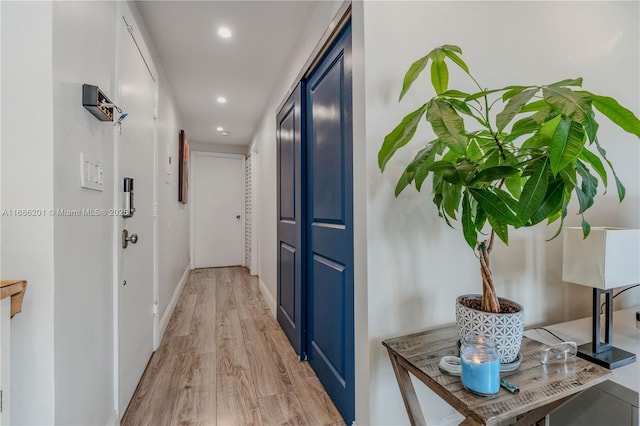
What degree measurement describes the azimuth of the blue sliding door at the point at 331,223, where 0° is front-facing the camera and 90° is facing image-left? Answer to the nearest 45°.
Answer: approximately 90°

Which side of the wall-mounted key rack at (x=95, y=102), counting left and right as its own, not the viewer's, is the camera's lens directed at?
right

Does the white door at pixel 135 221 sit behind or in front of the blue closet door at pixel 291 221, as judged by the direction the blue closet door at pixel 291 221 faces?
in front

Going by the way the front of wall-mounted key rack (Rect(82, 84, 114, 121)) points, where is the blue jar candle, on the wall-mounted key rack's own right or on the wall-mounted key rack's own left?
on the wall-mounted key rack's own right

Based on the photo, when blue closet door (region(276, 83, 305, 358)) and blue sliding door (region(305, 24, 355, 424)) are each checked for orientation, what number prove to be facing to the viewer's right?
0

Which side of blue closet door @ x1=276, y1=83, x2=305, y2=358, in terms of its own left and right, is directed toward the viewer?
left

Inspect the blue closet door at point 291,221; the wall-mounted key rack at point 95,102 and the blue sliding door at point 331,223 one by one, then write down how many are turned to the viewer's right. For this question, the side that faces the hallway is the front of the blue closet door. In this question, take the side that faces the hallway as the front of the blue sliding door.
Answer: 1

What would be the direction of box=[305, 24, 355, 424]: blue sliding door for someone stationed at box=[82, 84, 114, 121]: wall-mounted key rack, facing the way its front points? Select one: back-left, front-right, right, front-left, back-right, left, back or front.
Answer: front

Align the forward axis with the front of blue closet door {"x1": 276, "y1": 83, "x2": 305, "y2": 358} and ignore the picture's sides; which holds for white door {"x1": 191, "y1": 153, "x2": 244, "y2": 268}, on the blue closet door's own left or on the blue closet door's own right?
on the blue closet door's own right

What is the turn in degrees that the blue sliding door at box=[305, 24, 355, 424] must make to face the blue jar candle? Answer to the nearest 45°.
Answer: approximately 135° to its left

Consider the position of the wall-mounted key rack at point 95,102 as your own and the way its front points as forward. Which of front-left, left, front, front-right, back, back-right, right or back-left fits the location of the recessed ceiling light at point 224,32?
front-left

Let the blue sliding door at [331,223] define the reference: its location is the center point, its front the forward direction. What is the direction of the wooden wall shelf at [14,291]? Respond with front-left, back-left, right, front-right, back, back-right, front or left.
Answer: front-left
